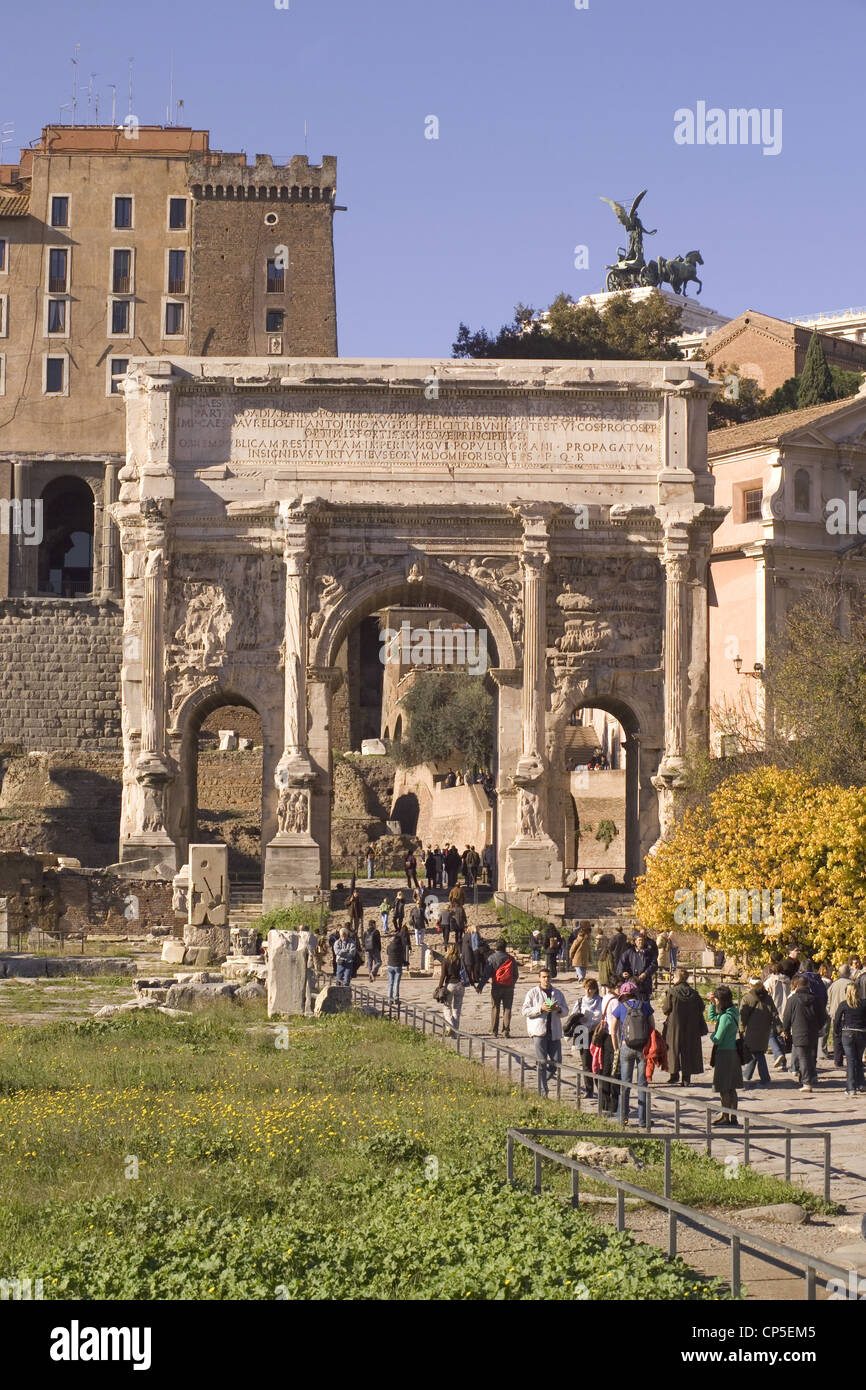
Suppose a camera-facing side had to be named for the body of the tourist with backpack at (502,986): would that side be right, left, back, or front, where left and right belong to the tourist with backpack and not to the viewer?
back

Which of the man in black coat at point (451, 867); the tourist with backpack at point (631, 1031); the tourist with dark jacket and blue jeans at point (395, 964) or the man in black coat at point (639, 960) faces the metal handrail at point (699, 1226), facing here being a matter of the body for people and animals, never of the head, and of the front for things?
the man in black coat at point (639, 960)

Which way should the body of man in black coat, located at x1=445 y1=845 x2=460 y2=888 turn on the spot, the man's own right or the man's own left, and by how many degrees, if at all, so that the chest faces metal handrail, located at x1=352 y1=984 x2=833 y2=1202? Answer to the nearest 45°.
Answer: approximately 180°

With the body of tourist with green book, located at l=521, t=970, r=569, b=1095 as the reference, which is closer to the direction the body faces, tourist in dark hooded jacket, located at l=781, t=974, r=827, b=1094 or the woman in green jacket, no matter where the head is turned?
the woman in green jacket

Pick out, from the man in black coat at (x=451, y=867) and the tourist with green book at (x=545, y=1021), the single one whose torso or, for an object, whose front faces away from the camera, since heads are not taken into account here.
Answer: the man in black coat

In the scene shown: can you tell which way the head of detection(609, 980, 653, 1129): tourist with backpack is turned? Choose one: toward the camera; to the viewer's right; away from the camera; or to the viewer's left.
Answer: away from the camera

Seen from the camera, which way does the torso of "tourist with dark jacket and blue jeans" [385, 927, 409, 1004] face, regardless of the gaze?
away from the camera

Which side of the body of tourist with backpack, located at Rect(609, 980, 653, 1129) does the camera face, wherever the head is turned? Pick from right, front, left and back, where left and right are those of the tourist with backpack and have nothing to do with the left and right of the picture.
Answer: back

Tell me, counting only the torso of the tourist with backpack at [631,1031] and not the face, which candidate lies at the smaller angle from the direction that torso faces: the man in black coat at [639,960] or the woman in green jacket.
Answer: the man in black coat

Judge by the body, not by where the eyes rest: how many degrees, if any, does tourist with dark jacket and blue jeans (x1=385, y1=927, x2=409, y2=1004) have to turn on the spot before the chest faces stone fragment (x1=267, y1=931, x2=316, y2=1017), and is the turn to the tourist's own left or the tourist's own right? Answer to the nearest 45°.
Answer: approximately 135° to the tourist's own left

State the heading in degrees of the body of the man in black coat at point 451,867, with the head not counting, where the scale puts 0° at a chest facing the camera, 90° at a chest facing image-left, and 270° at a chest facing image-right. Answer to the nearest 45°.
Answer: approximately 180°
